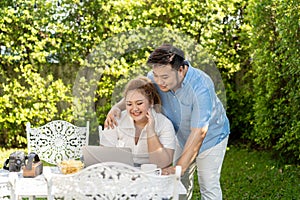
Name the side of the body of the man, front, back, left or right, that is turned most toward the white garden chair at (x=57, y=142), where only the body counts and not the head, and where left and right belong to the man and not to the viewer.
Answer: right

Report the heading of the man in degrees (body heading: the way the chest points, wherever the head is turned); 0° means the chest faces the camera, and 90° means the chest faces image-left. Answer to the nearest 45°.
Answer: approximately 45°

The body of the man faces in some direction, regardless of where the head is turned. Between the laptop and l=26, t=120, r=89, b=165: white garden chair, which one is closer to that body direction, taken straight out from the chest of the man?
the laptop

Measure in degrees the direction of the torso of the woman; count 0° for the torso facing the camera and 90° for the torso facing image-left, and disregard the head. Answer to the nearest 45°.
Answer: approximately 45°

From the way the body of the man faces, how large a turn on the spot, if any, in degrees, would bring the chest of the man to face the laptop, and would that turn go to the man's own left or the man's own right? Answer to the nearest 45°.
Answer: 0° — they already face it

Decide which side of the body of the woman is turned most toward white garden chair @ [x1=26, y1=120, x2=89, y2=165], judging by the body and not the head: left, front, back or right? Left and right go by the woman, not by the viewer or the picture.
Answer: right
